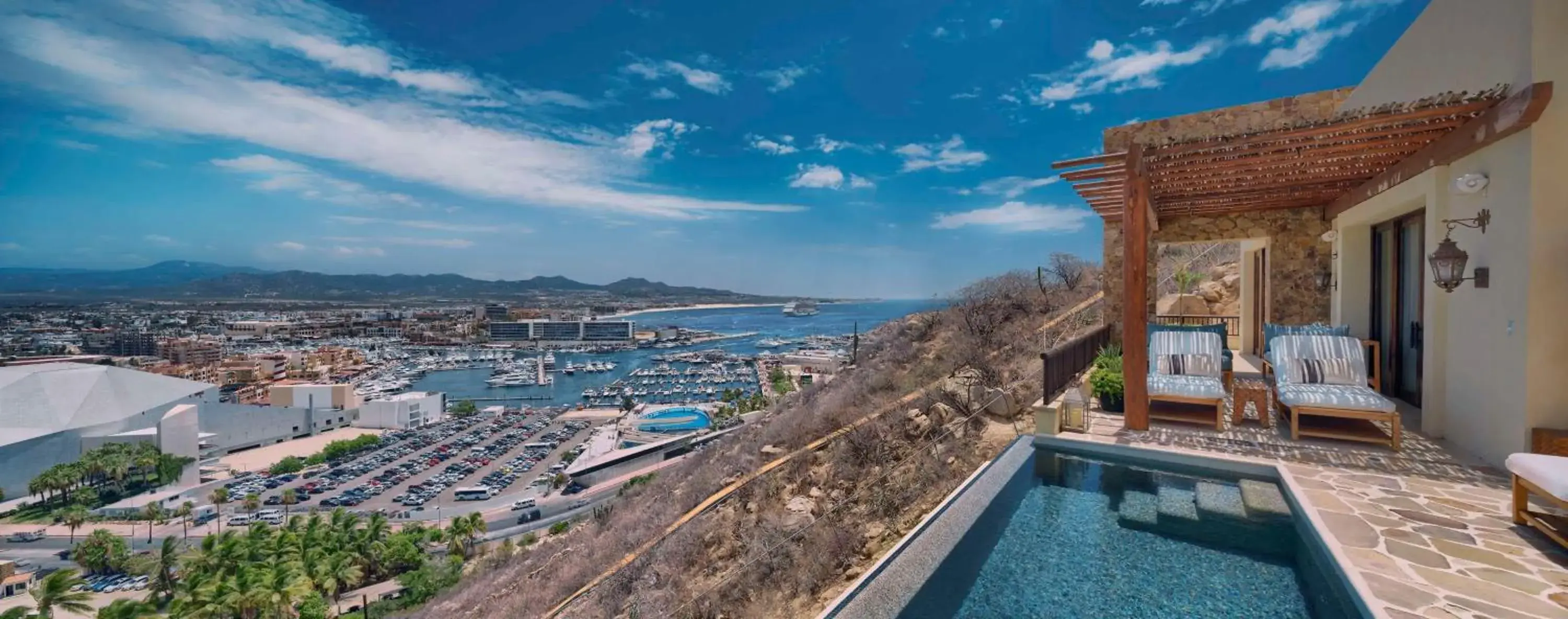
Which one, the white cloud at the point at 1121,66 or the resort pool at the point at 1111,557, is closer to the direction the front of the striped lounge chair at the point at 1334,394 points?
the resort pool

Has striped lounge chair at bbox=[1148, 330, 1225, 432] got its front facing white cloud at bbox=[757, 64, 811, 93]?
no

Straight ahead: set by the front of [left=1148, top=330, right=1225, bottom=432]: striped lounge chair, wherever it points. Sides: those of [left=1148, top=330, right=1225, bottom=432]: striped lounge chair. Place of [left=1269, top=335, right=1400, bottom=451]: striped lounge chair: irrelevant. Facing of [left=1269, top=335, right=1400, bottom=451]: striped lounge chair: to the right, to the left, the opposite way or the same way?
the same way

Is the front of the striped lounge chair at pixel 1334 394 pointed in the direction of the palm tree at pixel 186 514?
no

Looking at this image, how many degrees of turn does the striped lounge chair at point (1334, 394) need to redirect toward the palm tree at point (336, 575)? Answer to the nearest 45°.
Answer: approximately 90° to its right

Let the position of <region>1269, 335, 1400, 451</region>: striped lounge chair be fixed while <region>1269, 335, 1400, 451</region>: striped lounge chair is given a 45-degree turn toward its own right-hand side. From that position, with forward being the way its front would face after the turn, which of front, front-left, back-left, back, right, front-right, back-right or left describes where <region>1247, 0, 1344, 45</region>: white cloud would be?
back-right

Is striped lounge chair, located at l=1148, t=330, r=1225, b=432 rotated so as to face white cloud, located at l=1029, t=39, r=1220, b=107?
no

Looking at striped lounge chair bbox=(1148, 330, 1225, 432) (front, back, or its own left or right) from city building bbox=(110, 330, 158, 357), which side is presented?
right

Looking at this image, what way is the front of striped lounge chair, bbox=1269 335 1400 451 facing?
toward the camera

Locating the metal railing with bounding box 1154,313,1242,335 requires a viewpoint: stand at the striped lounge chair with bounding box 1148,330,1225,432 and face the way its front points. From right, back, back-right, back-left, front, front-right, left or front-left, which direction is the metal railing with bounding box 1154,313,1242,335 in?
back

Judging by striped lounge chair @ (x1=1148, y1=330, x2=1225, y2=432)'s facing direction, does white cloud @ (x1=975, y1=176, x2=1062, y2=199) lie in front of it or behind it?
behind

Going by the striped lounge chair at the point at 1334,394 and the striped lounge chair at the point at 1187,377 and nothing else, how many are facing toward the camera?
2
